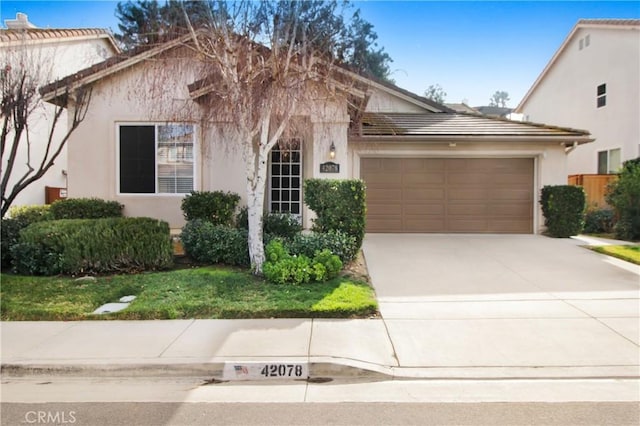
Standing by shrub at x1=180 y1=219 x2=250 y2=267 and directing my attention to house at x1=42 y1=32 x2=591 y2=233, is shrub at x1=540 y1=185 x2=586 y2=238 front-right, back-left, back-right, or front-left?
front-right

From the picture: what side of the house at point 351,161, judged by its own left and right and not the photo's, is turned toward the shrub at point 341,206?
front

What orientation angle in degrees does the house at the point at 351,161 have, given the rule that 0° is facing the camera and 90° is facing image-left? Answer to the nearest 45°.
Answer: approximately 0°

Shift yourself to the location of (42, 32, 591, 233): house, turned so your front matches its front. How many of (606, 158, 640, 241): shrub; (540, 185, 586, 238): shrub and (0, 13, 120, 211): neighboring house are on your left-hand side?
2

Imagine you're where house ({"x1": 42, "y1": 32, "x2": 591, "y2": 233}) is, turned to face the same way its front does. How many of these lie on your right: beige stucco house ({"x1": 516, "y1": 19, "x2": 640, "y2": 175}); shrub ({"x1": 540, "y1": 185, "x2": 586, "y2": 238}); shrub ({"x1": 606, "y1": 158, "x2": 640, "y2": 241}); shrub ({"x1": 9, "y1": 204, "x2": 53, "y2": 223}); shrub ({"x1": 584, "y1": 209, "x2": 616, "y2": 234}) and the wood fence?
1

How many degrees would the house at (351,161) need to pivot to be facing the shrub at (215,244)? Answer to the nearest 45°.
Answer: approximately 45° to its right

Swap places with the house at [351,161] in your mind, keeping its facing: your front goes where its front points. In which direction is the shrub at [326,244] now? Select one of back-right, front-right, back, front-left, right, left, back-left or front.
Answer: front

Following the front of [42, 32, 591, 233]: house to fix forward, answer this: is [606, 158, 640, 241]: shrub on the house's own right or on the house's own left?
on the house's own left

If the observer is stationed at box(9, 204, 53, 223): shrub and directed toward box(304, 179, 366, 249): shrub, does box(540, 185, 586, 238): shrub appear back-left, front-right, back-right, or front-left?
front-left

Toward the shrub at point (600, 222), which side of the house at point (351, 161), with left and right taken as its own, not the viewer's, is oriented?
left

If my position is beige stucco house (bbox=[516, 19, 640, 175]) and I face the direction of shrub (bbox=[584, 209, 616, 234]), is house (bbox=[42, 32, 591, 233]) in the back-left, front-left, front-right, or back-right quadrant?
front-right

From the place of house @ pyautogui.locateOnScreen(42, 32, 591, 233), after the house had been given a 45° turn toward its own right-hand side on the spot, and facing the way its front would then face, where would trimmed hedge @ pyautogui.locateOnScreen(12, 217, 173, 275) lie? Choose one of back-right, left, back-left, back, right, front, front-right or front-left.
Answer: front

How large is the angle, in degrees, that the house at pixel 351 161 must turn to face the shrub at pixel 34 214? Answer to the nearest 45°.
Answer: approximately 90° to its right

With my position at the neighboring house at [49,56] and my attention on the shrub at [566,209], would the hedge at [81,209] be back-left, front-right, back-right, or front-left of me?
front-right
